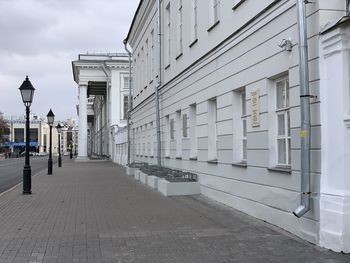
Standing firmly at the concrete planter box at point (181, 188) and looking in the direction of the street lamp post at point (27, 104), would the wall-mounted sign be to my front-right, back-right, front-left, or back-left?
back-left

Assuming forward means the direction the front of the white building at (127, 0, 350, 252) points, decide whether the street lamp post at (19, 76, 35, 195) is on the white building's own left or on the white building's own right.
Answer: on the white building's own right

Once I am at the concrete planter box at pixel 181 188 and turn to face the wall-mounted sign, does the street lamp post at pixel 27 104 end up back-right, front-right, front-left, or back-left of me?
back-right

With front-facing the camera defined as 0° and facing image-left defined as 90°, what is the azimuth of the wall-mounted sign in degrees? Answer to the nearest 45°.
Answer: approximately 45°

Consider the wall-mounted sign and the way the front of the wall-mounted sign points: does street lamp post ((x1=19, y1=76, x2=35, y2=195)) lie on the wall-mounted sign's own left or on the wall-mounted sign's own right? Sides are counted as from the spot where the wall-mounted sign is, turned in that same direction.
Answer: on the wall-mounted sign's own right

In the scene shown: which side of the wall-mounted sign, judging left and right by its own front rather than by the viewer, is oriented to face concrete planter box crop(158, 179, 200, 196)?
right
